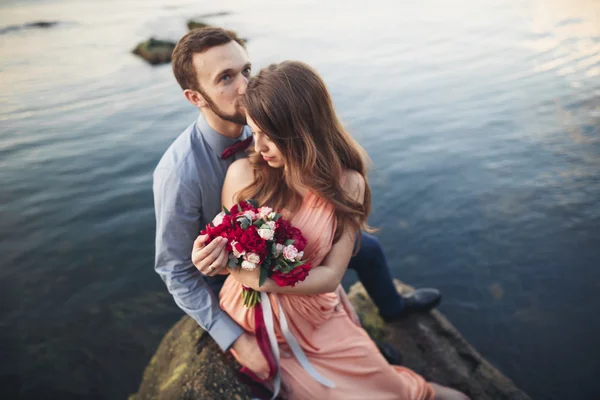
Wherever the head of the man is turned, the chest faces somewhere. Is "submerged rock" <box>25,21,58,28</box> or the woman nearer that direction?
the woman

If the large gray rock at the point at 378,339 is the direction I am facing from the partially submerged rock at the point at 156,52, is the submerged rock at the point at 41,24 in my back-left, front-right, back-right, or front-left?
back-right

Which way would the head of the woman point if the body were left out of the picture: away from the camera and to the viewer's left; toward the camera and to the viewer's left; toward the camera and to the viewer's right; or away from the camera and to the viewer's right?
toward the camera and to the viewer's left

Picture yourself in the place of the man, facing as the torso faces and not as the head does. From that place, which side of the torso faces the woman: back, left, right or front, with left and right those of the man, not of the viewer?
front

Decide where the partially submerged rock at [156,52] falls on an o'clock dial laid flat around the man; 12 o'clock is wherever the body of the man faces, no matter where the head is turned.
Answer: The partially submerged rock is roughly at 7 o'clock from the man.

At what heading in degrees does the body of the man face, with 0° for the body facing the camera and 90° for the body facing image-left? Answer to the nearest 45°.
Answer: approximately 315°

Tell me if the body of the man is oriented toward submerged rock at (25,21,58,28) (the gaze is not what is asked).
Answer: no
